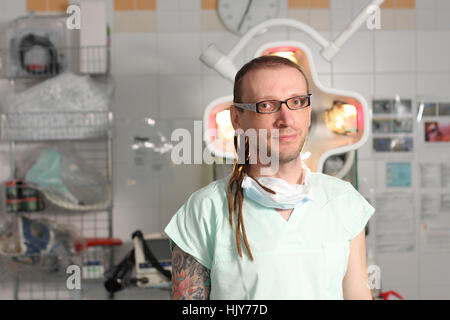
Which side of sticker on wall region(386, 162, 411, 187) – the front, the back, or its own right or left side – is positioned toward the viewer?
front

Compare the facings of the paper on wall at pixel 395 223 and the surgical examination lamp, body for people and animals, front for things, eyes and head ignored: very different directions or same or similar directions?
same or similar directions

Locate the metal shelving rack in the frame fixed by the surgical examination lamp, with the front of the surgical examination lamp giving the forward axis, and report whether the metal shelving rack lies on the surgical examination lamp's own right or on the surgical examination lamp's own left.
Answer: on the surgical examination lamp's own right

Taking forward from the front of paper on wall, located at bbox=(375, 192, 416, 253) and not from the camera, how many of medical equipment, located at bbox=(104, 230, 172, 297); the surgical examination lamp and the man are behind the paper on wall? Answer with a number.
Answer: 0

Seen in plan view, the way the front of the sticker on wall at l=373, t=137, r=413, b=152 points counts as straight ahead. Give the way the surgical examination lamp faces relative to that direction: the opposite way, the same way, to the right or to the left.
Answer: the same way

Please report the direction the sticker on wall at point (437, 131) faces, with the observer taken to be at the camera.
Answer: facing the viewer

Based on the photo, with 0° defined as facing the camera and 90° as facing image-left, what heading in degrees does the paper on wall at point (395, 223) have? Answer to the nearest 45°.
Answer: approximately 0°

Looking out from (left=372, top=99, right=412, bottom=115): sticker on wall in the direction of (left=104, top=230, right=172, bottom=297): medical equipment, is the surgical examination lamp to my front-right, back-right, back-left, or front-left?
front-left

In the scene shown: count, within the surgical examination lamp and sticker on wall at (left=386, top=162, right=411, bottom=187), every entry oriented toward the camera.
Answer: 2

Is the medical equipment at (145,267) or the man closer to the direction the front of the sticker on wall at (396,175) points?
the man

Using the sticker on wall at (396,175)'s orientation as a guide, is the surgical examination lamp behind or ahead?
ahead

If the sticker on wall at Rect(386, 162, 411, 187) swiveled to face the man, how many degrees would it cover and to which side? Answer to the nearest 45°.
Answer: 0° — it already faces them

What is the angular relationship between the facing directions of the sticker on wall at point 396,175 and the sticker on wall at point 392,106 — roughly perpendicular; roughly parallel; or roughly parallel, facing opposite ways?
roughly parallel

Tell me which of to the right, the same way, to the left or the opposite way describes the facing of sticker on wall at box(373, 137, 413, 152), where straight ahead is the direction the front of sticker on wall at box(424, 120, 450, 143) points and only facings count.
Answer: the same way

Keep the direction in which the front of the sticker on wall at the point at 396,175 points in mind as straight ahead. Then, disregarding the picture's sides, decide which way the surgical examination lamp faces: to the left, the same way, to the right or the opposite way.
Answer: the same way

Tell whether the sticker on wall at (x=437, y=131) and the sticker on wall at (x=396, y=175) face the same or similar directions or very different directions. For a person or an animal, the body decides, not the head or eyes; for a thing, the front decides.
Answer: same or similar directions

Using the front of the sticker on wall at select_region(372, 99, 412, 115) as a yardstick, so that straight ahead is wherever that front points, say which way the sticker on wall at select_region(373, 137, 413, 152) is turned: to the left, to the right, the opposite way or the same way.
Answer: the same way
